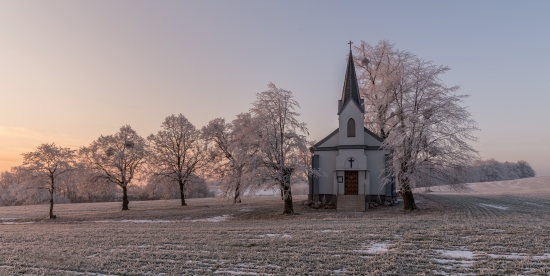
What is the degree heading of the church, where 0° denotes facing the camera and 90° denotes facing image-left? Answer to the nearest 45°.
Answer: approximately 0°

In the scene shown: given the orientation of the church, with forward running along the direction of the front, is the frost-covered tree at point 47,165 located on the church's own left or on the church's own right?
on the church's own right

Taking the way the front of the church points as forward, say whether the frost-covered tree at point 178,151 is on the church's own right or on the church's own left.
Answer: on the church's own right

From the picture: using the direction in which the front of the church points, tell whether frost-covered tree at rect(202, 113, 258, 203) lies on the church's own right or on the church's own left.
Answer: on the church's own right

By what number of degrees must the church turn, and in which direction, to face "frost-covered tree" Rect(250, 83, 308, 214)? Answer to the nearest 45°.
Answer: approximately 45° to its right

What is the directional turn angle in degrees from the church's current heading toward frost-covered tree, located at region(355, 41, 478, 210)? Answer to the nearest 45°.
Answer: approximately 45° to its left

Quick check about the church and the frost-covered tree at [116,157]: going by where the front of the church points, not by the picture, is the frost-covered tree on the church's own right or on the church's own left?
on the church's own right
